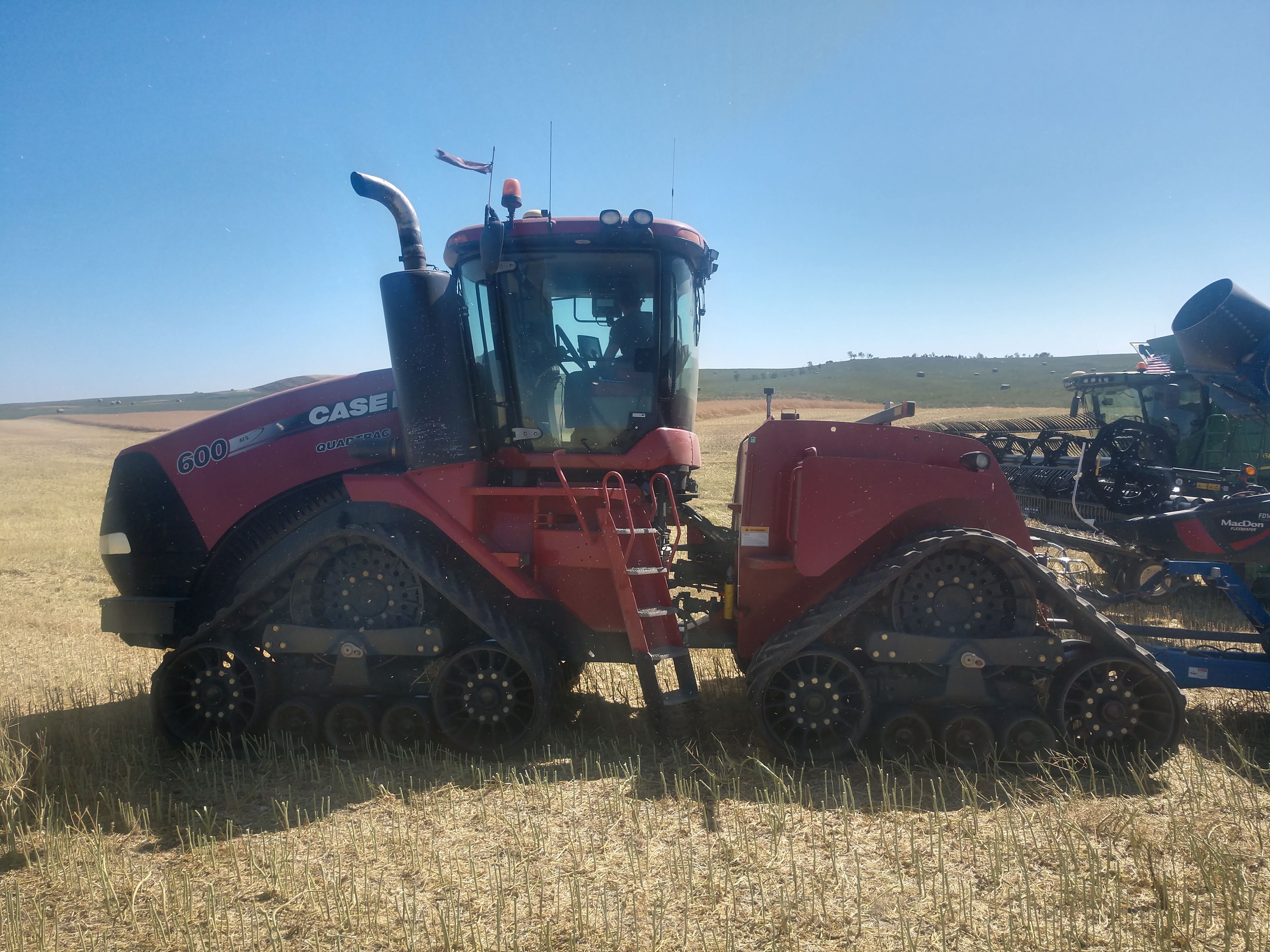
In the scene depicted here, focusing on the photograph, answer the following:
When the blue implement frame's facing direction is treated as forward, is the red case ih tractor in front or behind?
in front

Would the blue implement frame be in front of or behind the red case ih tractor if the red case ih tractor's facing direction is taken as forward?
behind

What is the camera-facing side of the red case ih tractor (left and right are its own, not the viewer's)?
left

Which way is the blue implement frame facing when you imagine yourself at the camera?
facing to the left of the viewer

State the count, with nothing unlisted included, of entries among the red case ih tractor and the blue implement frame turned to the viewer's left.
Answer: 2
